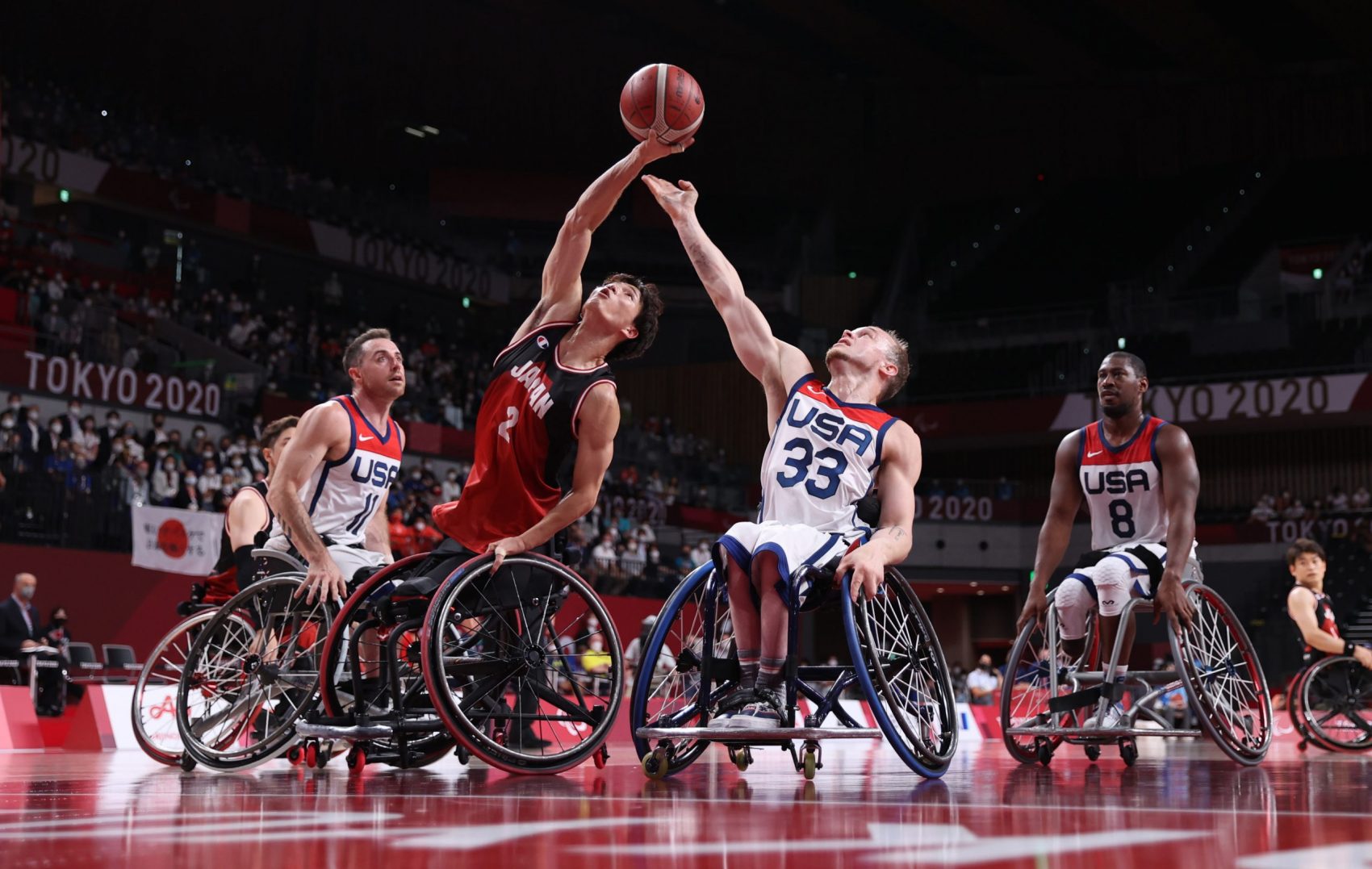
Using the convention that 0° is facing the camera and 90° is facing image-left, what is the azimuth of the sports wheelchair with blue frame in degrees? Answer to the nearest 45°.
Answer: approximately 45°

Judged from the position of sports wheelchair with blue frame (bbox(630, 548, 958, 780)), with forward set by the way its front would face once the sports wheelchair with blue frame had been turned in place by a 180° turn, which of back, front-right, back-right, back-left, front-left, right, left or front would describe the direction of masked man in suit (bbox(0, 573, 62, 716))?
left

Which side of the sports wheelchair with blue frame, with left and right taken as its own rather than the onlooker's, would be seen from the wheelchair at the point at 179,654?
right

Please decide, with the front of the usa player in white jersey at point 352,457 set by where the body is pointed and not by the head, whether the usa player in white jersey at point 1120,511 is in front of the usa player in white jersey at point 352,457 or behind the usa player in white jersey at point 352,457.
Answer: in front

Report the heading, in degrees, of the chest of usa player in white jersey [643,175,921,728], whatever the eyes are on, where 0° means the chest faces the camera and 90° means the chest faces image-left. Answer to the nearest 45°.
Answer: approximately 45°

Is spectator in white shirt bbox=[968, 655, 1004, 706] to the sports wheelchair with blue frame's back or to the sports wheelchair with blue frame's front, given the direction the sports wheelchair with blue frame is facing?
to the back

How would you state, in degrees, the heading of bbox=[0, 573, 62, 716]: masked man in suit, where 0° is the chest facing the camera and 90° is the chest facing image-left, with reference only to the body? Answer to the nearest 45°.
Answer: approximately 315°

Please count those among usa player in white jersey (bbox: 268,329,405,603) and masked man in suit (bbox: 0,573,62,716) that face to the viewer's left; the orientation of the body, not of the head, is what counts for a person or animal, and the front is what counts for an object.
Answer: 0
